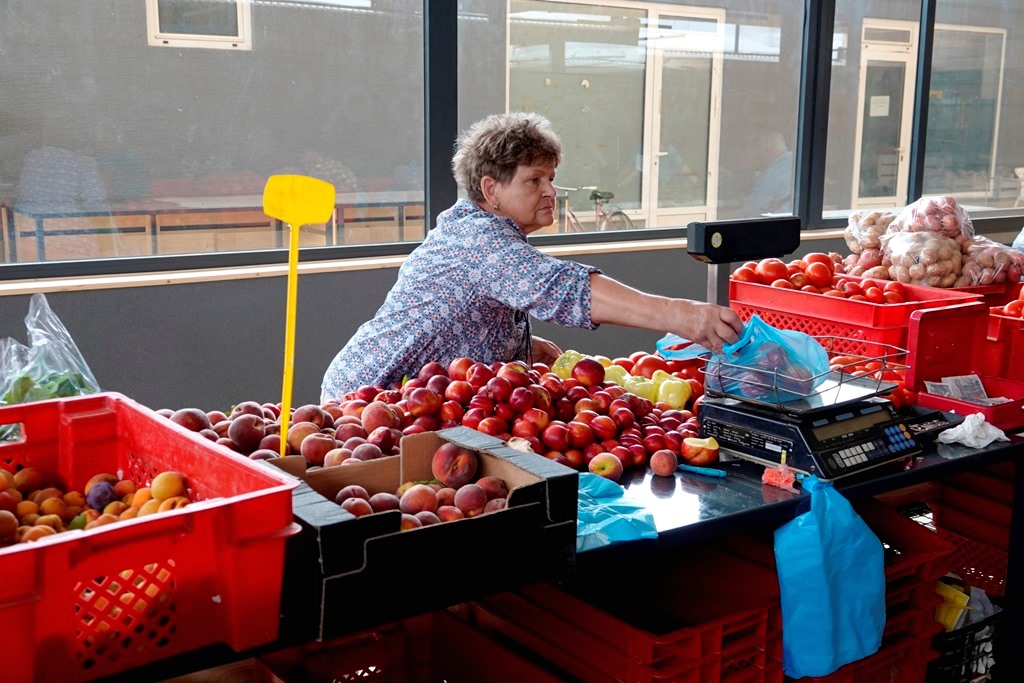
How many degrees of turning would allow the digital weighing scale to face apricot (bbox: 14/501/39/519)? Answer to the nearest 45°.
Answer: approximately 90° to its right

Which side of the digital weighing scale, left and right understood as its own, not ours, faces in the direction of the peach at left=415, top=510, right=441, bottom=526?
right

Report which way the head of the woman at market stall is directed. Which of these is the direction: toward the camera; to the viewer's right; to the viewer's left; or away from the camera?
to the viewer's right

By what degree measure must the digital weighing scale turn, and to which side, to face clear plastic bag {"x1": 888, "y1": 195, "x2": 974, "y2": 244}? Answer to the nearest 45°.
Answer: approximately 135° to its left

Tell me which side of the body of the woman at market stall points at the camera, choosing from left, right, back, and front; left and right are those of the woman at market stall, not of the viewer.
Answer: right

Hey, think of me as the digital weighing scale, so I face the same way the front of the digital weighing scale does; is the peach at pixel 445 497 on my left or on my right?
on my right

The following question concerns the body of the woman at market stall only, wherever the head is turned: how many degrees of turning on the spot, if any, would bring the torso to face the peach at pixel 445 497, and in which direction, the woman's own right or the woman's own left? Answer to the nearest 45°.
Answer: approximately 90° to the woman's own right

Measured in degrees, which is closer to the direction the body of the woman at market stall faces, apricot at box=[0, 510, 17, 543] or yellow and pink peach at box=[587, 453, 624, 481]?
the yellow and pink peach

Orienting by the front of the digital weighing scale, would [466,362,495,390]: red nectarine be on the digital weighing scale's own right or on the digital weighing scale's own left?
on the digital weighing scale's own right

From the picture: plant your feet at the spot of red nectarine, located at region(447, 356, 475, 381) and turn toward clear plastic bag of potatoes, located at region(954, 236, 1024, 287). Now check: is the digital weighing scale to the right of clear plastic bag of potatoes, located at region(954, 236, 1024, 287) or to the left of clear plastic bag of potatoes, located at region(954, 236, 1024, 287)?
right

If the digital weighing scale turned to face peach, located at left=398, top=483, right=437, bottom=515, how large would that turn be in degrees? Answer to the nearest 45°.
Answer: approximately 90° to its right

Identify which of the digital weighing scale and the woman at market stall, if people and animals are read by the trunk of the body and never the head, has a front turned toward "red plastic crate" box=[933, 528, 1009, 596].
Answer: the woman at market stall

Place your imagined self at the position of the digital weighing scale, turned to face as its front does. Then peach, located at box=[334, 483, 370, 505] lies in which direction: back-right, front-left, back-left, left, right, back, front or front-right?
right

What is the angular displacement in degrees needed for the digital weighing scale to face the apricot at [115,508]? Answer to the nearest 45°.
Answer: approximately 90° to its right

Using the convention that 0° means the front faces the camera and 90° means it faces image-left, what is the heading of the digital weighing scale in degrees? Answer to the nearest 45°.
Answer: approximately 315°

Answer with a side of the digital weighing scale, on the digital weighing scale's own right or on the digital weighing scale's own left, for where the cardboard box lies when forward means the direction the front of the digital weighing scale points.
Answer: on the digital weighing scale's own right

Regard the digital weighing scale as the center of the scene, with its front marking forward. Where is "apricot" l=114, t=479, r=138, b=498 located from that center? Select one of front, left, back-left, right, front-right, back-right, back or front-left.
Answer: right
